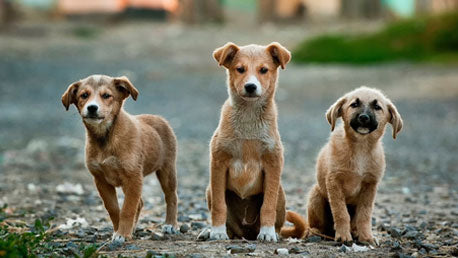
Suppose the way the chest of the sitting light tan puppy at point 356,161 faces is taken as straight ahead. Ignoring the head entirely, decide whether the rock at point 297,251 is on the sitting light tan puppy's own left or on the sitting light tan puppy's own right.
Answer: on the sitting light tan puppy's own right

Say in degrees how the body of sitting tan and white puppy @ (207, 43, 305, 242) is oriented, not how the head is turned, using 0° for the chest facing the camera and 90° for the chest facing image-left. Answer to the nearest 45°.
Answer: approximately 0°

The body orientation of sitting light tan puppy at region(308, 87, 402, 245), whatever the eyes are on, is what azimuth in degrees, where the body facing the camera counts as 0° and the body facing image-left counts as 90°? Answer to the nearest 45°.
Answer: approximately 315°

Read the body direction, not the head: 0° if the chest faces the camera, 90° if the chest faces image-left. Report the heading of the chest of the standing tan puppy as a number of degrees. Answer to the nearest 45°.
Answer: approximately 45°

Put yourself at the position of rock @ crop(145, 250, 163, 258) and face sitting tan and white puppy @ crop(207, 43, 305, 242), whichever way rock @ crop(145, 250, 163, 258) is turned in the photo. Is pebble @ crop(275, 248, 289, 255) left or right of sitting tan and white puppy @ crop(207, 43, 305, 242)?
right
